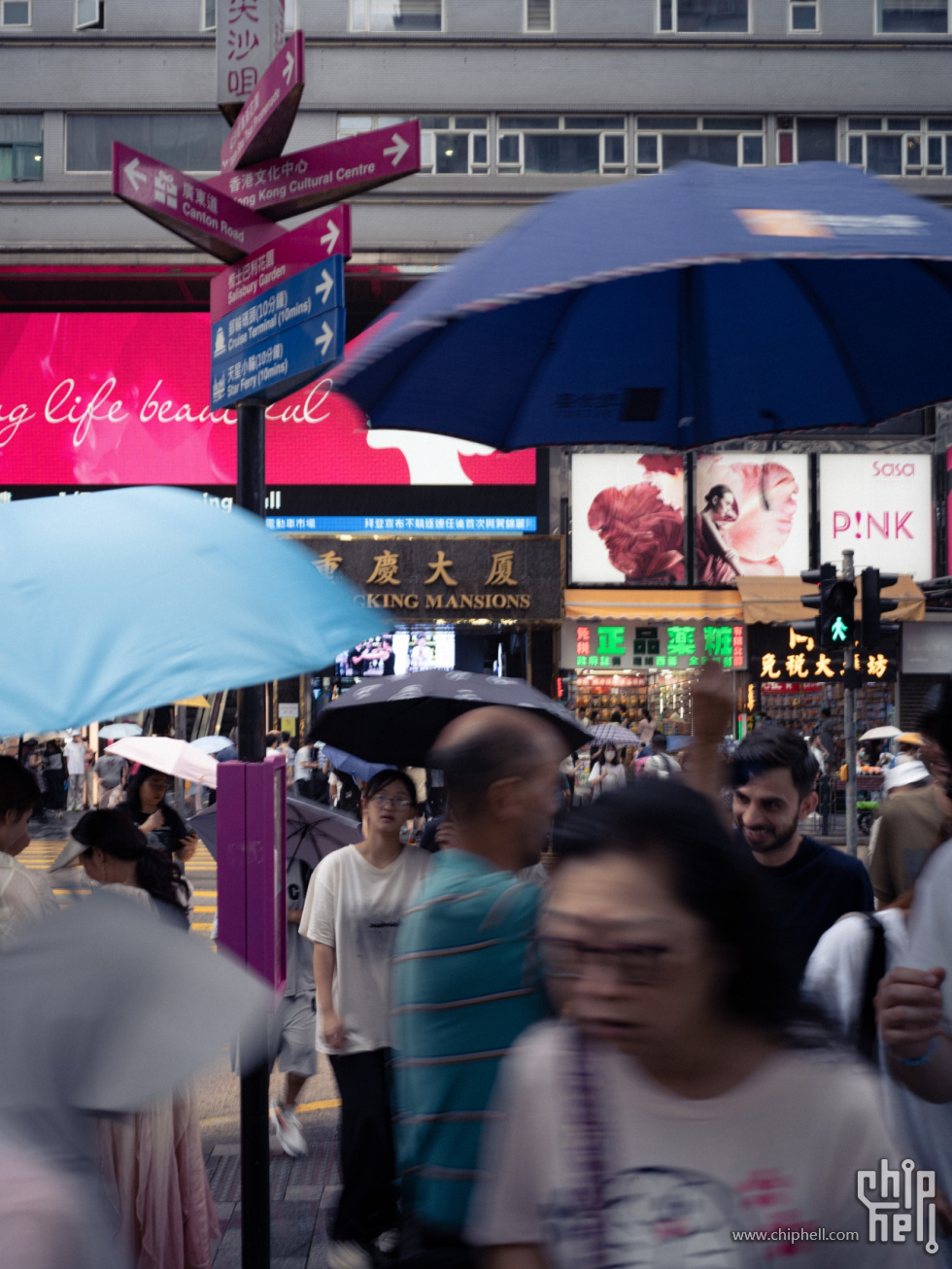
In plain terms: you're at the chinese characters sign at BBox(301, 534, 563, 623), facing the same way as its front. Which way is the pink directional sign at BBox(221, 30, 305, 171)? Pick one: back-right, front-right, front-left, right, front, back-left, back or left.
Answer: front

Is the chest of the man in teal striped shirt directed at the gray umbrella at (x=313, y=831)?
no

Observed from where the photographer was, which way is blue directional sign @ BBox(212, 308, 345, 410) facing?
facing the viewer and to the left of the viewer

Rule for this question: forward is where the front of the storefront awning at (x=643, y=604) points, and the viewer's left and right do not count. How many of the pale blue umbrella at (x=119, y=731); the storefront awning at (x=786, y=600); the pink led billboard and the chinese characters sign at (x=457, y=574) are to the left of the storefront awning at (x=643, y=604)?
1

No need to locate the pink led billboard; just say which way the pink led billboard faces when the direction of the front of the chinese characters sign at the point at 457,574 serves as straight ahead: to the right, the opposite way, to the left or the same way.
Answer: the same way

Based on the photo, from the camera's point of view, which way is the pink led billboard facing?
toward the camera

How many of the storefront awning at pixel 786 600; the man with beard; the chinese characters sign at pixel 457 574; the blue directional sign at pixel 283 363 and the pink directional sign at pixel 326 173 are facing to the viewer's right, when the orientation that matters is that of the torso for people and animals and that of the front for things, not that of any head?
0

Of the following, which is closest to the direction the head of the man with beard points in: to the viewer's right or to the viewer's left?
to the viewer's left

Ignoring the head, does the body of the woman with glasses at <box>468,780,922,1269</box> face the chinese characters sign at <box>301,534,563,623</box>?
no

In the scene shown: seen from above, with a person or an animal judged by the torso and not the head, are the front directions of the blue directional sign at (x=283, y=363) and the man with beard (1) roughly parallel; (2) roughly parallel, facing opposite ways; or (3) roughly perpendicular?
roughly parallel

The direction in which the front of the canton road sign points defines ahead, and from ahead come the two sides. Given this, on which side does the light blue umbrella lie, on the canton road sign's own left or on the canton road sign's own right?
on the canton road sign's own right

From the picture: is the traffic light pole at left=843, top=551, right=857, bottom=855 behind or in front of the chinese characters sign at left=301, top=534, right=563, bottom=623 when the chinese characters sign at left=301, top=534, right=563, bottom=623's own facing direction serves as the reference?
in front

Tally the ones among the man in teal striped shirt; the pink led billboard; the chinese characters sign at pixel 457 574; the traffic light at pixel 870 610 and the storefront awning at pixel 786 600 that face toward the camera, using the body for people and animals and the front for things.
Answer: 3

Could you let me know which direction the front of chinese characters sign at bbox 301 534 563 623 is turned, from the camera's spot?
facing the viewer

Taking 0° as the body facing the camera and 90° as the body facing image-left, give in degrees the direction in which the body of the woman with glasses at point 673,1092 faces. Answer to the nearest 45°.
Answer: approximately 45°
